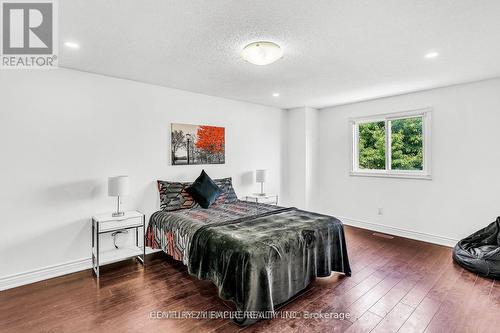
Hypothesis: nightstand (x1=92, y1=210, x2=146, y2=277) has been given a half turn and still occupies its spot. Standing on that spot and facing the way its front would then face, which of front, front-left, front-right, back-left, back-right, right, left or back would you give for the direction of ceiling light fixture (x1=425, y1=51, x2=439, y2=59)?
back-right

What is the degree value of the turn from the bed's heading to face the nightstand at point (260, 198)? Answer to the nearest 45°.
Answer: approximately 135° to its left

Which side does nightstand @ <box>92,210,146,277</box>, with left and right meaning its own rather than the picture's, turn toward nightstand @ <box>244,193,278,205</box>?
left

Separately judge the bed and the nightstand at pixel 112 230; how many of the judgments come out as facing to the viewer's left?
0

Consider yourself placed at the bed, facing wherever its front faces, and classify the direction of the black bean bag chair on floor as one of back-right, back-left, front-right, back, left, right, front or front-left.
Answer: front-left

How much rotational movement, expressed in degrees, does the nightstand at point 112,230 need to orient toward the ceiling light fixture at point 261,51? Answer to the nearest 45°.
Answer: approximately 45° to its left

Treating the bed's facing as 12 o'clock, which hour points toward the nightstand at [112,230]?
The nightstand is roughly at 5 o'clock from the bed.

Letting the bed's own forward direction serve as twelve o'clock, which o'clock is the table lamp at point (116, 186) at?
The table lamp is roughly at 5 o'clock from the bed.

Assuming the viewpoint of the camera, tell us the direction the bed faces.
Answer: facing the viewer and to the right of the viewer
